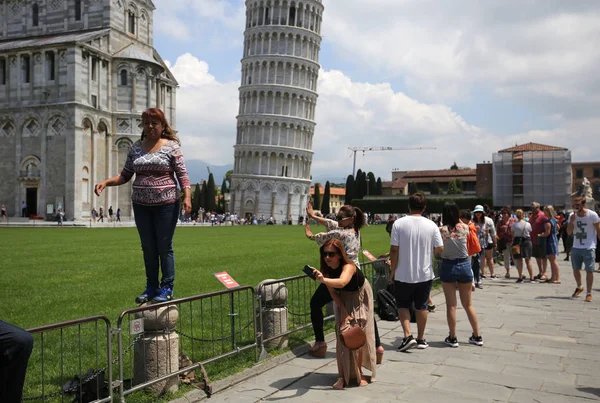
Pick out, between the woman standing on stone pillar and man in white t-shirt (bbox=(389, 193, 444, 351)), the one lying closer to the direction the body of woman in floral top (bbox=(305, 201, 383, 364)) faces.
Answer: the woman standing on stone pillar

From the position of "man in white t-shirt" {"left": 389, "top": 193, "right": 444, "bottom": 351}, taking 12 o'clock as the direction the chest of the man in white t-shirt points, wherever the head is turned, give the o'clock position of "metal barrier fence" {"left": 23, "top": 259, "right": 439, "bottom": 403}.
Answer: The metal barrier fence is roughly at 8 o'clock from the man in white t-shirt.

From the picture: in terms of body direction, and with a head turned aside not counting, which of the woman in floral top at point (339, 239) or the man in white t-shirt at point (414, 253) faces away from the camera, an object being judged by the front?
the man in white t-shirt

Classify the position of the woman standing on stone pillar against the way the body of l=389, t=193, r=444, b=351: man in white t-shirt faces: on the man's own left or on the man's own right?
on the man's own left

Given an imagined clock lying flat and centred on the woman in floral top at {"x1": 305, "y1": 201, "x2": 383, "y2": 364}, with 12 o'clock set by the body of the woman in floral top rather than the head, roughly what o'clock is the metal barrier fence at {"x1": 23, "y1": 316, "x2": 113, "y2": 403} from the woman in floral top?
The metal barrier fence is roughly at 11 o'clock from the woman in floral top.

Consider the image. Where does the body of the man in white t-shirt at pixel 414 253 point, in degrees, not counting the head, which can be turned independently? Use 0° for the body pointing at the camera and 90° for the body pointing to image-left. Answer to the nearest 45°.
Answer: approximately 180°

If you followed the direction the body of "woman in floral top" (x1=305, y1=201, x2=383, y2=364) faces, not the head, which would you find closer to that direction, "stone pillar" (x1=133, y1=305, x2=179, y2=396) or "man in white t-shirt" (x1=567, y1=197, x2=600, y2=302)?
the stone pillar

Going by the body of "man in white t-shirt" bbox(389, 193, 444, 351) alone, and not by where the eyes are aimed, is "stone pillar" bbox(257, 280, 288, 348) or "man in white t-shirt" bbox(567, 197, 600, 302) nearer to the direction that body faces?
the man in white t-shirt

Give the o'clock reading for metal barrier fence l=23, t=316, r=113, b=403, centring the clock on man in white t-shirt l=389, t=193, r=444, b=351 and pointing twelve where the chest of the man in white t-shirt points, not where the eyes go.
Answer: The metal barrier fence is roughly at 8 o'clock from the man in white t-shirt.

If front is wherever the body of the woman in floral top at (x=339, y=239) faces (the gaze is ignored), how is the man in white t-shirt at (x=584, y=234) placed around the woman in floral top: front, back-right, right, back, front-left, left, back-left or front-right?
back-right

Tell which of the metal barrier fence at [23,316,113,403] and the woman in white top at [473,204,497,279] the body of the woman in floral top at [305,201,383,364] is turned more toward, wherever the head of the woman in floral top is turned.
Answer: the metal barrier fence

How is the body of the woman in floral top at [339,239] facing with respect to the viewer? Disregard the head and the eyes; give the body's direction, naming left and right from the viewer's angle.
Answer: facing to the left of the viewer

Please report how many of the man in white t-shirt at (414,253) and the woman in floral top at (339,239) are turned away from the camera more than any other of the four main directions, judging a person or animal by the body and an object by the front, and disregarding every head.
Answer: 1

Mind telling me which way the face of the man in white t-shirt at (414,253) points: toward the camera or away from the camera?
away from the camera

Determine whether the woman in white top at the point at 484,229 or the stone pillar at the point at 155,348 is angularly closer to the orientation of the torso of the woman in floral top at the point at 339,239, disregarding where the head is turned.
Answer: the stone pillar
